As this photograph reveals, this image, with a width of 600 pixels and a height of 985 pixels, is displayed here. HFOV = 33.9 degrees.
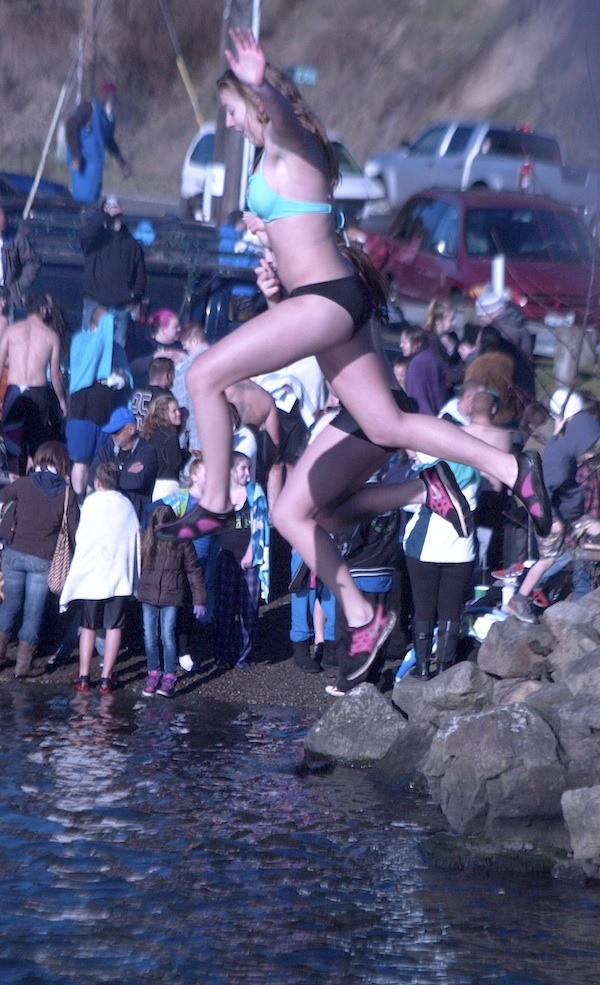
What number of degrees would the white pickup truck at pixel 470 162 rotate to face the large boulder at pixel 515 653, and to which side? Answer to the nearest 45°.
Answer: approximately 135° to its left

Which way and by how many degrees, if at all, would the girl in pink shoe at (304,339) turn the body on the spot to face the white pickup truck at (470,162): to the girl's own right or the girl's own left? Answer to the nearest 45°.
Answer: approximately 90° to the girl's own right

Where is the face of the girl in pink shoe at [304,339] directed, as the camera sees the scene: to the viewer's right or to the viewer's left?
to the viewer's left

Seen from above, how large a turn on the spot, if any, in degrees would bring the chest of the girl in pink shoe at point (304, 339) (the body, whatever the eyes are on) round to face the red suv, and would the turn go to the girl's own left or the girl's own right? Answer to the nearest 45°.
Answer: approximately 90° to the girl's own right

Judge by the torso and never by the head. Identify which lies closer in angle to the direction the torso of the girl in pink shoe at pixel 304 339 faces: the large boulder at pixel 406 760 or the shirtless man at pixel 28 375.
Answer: the shirtless man

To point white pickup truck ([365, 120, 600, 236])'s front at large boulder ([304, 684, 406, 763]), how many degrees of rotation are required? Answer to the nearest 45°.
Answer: approximately 135° to its left

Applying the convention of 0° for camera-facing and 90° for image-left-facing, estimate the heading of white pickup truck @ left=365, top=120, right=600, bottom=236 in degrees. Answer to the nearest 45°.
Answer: approximately 135°

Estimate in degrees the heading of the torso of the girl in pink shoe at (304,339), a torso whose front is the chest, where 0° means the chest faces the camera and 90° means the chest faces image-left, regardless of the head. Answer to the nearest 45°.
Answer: approximately 90°

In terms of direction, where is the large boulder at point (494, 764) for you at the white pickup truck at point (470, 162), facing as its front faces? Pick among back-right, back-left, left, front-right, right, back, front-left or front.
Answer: back-left
